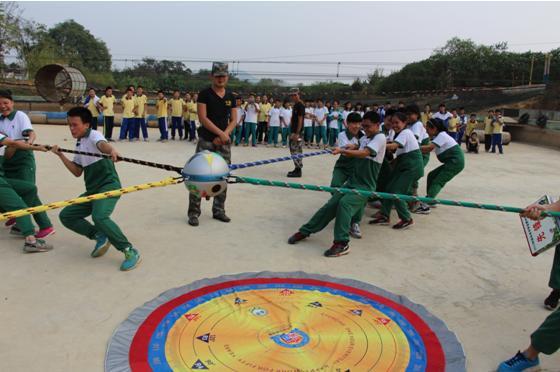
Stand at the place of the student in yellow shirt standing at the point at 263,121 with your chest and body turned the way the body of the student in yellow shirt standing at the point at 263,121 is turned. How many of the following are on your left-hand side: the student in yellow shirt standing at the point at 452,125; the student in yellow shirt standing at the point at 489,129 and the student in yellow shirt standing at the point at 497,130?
3

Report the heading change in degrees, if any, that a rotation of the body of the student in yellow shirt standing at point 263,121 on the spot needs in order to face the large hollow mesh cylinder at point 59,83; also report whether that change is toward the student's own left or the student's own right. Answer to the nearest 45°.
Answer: approximately 135° to the student's own right

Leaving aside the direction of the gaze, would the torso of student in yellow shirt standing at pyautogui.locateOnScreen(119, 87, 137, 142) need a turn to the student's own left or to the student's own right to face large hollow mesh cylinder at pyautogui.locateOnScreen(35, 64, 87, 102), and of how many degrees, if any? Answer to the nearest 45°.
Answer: approximately 180°

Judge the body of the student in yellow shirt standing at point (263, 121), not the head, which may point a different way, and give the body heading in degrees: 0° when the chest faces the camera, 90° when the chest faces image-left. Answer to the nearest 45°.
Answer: approximately 0°

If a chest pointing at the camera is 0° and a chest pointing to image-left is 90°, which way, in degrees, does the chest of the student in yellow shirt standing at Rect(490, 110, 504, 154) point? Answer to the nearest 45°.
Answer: approximately 45°

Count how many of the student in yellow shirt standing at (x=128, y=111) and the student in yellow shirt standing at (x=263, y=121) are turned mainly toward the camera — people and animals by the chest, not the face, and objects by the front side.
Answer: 2
